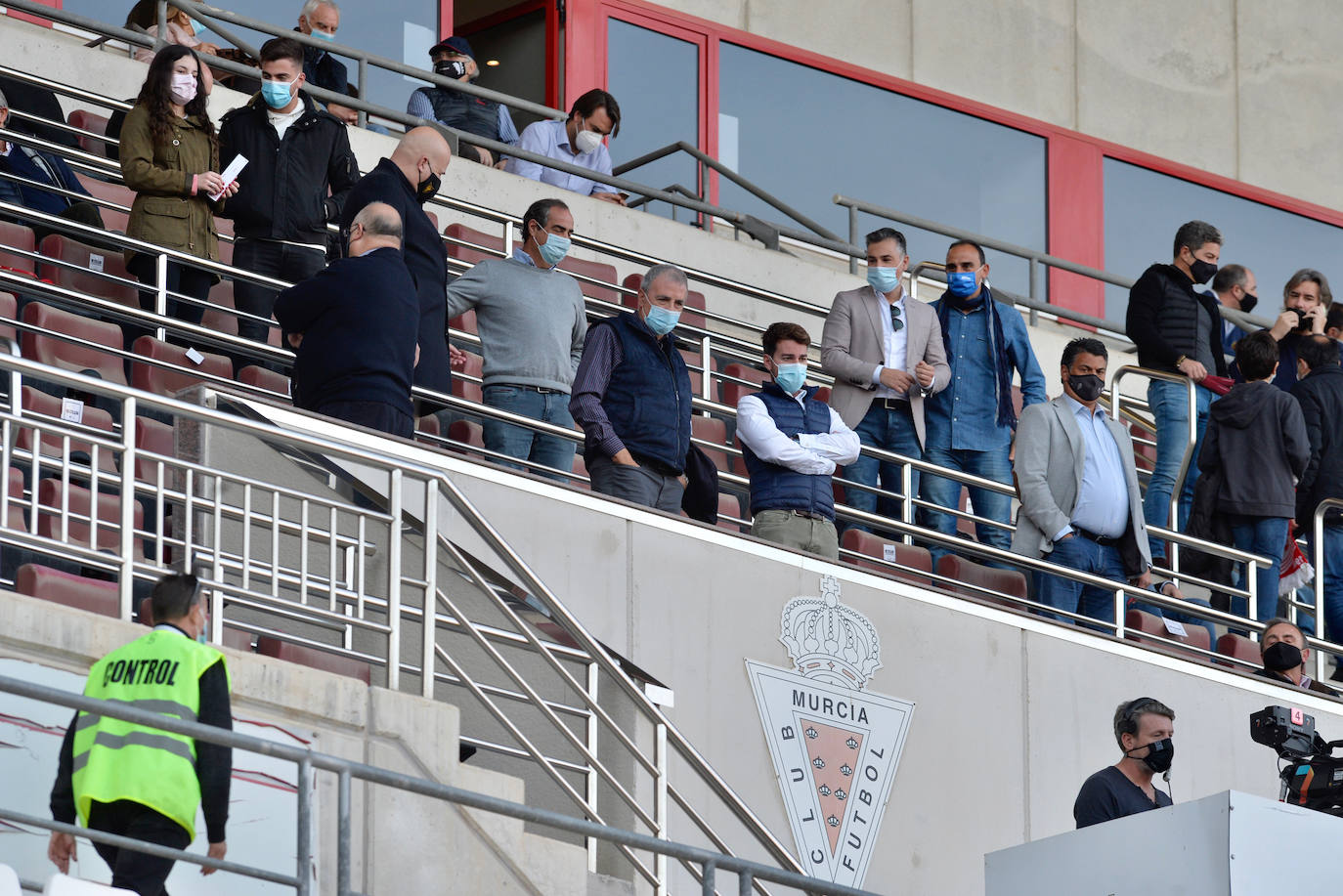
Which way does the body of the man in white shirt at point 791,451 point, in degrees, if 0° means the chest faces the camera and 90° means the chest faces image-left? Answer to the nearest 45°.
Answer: approximately 315°

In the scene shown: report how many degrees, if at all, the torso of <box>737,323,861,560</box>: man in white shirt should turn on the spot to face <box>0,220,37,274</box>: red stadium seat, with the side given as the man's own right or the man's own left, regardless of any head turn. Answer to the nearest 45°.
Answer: approximately 135° to the man's own right

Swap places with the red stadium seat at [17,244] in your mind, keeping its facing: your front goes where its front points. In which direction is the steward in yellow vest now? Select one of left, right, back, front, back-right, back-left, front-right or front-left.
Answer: front-right

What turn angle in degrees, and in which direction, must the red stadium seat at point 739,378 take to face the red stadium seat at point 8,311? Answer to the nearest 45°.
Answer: approximately 90° to its right

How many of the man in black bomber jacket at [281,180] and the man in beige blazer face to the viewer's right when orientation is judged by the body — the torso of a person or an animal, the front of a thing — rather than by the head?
0

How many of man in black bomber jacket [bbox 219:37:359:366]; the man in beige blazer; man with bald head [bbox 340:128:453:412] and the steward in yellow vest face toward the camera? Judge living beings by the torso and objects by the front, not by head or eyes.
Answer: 2

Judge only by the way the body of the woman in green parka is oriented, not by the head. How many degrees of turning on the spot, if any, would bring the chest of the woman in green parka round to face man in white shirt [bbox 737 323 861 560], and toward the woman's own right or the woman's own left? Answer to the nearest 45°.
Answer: approximately 45° to the woman's own left

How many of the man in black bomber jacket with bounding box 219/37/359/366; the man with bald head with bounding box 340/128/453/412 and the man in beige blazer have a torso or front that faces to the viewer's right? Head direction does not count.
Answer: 1

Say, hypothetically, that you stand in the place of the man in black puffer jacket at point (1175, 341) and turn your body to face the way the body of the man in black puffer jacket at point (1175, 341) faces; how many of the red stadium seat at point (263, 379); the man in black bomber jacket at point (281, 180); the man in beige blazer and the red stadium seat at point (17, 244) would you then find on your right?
4
